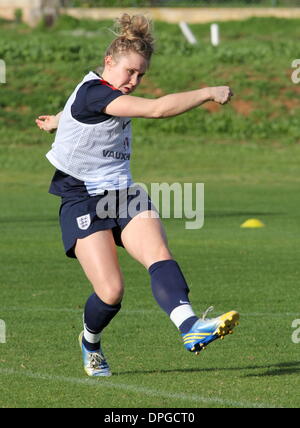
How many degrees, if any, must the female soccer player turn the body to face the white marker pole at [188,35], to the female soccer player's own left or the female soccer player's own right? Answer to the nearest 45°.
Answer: approximately 135° to the female soccer player's own left

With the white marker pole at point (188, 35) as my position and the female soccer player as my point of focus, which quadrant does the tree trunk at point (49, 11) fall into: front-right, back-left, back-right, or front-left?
back-right

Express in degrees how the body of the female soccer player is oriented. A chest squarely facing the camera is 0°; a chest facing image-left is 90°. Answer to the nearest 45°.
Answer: approximately 315°

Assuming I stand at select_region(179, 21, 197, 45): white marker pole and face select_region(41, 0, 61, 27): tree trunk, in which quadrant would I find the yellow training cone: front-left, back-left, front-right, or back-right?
back-left

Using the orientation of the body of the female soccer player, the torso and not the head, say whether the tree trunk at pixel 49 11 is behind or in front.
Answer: behind

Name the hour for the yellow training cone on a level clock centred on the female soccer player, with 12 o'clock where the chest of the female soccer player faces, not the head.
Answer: The yellow training cone is roughly at 8 o'clock from the female soccer player.
